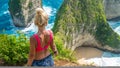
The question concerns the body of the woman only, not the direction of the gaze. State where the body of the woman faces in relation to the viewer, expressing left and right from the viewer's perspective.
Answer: facing away from the viewer

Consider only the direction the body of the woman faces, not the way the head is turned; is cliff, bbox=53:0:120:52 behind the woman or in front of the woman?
in front

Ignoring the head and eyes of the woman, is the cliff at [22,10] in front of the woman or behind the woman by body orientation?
in front

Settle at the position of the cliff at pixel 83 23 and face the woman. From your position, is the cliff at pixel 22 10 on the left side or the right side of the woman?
right
